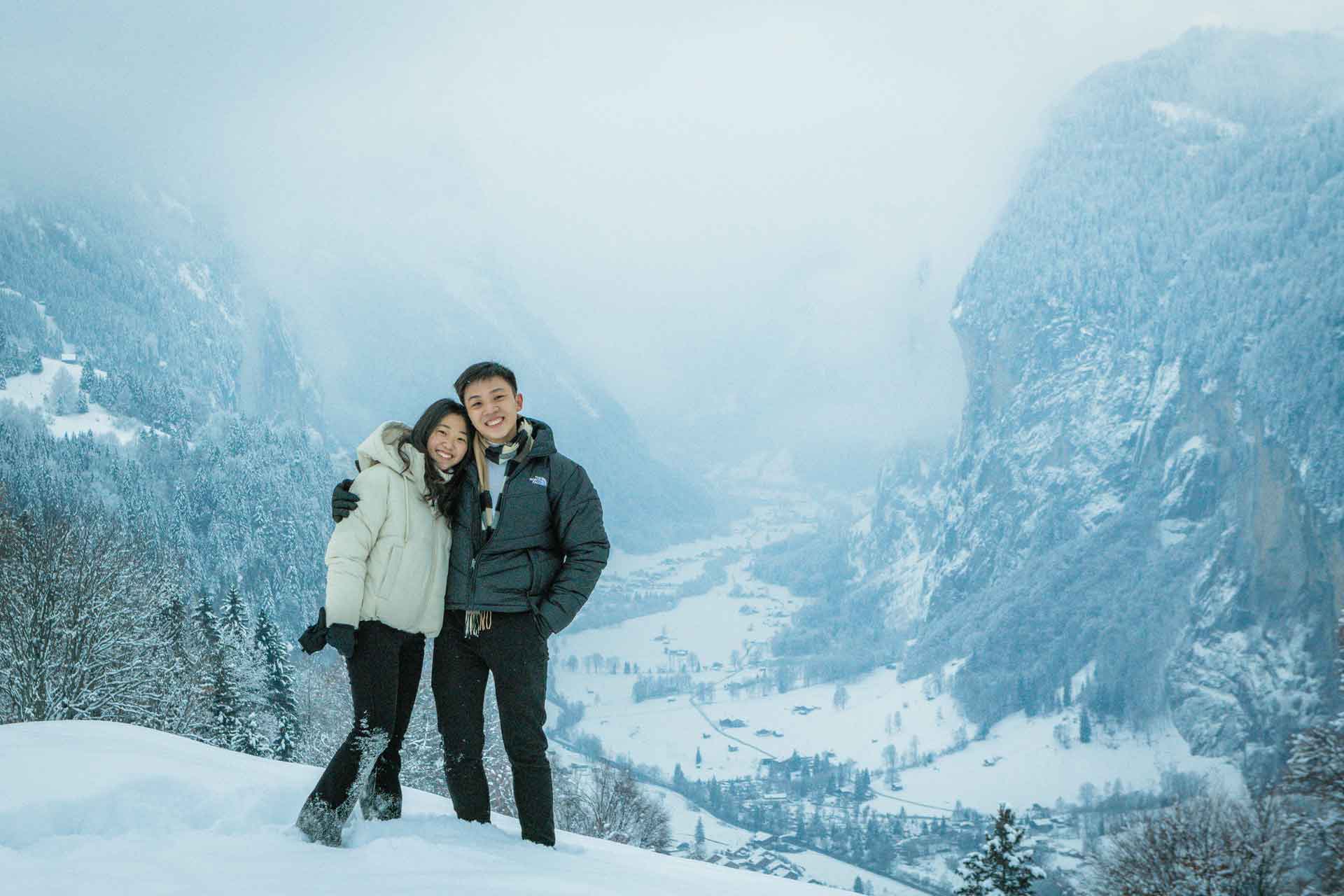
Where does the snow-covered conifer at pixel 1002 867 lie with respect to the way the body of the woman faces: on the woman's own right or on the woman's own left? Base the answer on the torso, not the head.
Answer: on the woman's own left

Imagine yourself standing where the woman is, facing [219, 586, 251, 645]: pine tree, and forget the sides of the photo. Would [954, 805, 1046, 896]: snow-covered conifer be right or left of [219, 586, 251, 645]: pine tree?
right

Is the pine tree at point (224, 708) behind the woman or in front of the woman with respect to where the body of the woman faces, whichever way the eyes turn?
behind

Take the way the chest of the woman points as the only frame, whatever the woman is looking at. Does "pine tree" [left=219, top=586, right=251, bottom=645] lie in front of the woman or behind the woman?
behind

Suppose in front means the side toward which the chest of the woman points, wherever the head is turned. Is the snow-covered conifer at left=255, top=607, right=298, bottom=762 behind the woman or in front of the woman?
behind

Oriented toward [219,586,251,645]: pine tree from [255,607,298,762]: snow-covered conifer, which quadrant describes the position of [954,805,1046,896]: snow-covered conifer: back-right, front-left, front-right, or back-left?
back-right

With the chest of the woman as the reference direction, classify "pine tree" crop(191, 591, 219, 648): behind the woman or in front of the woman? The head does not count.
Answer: behind
